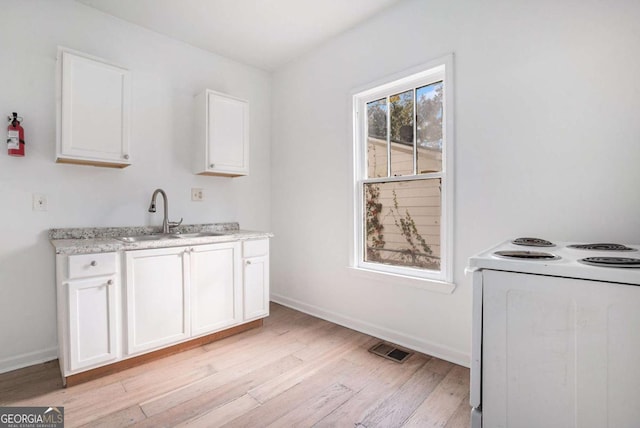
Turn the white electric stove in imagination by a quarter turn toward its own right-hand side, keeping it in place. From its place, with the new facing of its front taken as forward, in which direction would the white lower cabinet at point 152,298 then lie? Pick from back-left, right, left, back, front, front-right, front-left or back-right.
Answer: left

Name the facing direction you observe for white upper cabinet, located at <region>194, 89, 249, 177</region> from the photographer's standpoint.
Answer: facing the viewer and to the right of the viewer

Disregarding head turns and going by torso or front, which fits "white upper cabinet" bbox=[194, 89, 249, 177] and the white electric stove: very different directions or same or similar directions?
very different directions

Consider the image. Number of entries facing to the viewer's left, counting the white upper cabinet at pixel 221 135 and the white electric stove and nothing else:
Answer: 1

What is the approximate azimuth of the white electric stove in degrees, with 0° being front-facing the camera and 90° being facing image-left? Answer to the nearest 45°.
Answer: approximately 90°

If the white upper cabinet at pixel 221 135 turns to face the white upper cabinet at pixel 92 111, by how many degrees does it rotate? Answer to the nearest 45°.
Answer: approximately 90° to its right

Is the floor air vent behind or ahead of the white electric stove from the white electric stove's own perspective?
ahead

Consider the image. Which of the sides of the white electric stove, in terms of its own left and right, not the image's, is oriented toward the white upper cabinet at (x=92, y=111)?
front

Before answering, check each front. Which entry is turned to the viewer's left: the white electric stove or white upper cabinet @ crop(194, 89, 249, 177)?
the white electric stove

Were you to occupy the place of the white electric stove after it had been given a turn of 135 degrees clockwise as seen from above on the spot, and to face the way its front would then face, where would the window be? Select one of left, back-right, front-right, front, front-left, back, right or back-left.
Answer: left

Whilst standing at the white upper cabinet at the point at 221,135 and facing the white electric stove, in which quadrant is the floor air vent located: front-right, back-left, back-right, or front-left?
front-left
